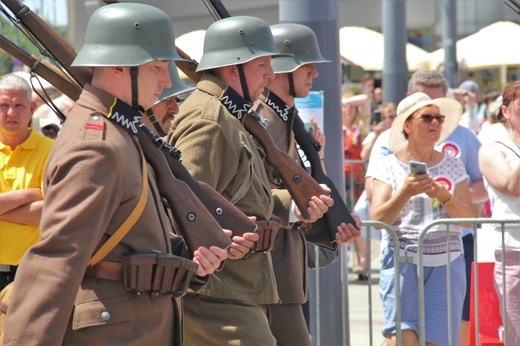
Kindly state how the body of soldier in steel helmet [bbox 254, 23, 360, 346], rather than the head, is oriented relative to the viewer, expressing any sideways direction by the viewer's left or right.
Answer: facing to the right of the viewer

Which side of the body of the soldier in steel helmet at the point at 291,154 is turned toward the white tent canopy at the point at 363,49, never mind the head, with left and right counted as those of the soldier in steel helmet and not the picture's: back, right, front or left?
left

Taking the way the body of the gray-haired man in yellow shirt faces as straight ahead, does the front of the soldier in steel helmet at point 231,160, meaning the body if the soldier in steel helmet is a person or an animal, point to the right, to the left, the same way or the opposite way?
to the left

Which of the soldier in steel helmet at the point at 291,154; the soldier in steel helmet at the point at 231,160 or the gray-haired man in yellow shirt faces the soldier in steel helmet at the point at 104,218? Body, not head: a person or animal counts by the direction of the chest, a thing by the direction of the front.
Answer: the gray-haired man in yellow shirt

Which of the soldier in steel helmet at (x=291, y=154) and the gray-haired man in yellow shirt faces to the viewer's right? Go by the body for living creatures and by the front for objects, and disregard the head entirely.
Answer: the soldier in steel helmet

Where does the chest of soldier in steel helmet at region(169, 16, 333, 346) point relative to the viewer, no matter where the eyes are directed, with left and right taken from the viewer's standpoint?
facing to the right of the viewer

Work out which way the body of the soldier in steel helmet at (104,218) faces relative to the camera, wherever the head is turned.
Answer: to the viewer's right

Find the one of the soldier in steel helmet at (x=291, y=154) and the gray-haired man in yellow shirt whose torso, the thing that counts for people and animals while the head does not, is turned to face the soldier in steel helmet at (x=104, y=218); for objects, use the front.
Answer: the gray-haired man in yellow shirt
